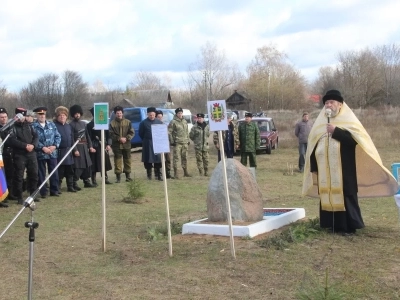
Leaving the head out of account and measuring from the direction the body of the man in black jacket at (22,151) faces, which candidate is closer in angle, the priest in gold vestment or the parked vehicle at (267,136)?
the priest in gold vestment

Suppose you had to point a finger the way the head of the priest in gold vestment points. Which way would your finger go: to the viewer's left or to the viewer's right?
to the viewer's left

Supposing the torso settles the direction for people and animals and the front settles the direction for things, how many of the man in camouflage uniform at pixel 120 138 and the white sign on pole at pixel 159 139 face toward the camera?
2

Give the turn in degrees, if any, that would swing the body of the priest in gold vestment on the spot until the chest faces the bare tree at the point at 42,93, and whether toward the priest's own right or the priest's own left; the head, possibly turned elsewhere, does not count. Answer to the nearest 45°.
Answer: approximately 90° to the priest's own right

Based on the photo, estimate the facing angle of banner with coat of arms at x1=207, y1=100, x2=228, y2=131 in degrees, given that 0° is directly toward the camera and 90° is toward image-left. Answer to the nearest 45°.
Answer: approximately 0°

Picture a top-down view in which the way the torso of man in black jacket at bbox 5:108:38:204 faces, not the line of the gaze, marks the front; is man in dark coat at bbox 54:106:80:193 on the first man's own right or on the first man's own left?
on the first man's own left

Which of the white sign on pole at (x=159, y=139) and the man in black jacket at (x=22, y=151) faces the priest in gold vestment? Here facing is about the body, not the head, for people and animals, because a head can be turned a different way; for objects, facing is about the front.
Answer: the man in black jacket

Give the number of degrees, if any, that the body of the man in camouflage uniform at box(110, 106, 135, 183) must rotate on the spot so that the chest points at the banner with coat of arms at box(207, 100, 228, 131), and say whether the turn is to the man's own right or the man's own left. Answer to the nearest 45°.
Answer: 0° — they already face it

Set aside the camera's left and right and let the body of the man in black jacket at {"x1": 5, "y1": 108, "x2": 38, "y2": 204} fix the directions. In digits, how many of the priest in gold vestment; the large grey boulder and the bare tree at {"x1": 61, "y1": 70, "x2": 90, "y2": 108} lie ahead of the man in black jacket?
2
